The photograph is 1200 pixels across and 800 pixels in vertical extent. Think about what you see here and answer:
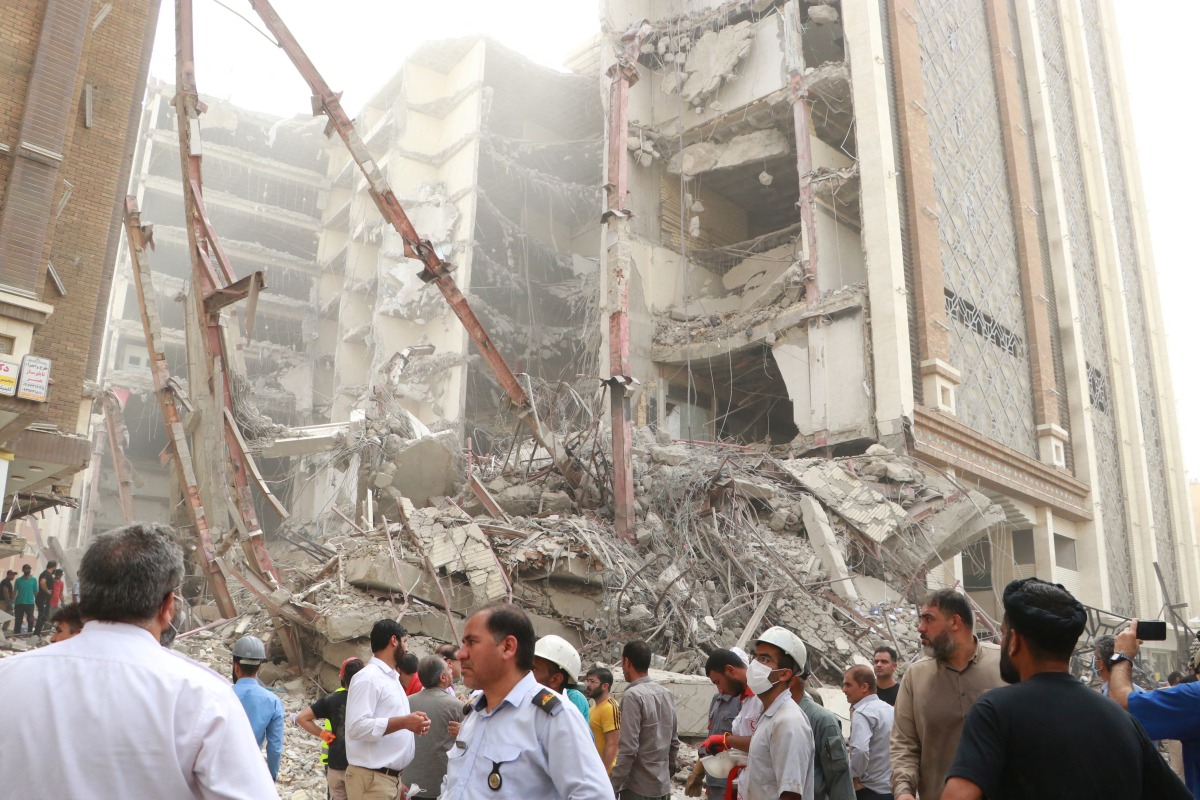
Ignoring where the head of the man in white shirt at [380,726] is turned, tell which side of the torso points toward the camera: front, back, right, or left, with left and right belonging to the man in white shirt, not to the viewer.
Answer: right

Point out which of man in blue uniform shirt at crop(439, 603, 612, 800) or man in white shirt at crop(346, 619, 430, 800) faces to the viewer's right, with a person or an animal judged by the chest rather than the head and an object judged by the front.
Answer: the man in white shirt

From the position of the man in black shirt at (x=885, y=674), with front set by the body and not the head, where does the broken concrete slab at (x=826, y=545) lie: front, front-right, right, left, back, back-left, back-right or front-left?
back-right

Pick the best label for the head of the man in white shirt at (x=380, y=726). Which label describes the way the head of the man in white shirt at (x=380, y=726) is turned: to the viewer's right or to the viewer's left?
to the viewer's right

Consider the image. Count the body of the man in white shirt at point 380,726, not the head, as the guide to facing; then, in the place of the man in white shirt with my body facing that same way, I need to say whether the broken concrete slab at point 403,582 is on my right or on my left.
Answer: on my left

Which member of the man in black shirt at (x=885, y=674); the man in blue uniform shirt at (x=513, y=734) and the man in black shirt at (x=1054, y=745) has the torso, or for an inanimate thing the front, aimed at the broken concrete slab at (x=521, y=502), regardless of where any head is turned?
the man in black shirt at (x=1054, y=745)

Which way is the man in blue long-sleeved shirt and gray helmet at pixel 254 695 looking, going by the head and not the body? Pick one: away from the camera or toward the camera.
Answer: away from the camera

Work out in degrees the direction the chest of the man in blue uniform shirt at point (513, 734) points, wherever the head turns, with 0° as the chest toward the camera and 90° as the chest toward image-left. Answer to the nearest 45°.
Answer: approximately 45°

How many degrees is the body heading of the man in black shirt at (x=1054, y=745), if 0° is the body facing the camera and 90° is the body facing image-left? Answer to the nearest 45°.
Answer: approximately 135°

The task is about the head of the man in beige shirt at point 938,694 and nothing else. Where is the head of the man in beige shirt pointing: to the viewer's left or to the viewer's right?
to the viewer's left

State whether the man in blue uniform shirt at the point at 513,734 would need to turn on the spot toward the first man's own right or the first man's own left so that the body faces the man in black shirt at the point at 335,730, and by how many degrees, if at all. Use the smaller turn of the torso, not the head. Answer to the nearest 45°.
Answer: approximately 135° to the first man's own right

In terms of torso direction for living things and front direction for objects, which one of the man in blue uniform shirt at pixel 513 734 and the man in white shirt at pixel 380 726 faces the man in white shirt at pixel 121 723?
the man in blue uniform shirt
